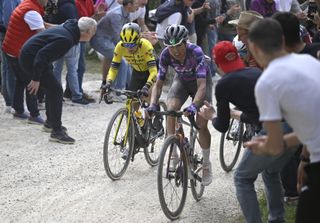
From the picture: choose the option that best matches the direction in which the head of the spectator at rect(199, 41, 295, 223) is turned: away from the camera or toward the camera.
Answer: away from the camera

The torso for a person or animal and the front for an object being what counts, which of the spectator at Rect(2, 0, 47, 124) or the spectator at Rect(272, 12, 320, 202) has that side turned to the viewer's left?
the spectator at Rect(272, 12, 320, 202)

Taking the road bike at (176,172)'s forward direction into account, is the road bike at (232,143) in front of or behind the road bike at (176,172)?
behind

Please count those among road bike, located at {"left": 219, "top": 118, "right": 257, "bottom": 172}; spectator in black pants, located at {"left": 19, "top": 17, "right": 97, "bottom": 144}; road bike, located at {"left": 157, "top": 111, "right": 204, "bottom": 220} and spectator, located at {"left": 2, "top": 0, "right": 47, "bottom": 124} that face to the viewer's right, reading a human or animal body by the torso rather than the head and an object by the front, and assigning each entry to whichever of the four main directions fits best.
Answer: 2

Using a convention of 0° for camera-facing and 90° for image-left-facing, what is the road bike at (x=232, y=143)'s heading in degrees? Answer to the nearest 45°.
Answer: approximately 45°

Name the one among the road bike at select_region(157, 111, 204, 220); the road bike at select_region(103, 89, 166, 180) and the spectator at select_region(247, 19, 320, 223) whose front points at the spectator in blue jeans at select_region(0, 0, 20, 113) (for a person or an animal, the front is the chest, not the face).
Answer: the spectator

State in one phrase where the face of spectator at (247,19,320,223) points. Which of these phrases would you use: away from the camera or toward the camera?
away from the camera

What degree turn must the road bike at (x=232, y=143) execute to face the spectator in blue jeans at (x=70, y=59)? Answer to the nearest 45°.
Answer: approximately 90° to its right

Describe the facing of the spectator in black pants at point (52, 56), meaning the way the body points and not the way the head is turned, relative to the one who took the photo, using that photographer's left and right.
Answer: facing to the right of the viewer

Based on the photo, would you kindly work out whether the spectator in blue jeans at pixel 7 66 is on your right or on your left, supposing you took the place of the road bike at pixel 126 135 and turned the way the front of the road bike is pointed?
on your right

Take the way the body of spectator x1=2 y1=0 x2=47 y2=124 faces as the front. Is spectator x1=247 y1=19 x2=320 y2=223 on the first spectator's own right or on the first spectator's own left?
on the first spectator's own right

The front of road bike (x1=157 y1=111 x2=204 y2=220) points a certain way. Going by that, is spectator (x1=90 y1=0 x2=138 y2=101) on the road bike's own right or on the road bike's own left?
on the road bike's own right

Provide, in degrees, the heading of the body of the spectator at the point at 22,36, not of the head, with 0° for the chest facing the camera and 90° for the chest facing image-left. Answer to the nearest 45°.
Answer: approximately 270°

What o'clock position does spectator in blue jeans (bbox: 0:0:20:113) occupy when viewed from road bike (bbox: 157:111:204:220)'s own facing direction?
The spectator in blue jeans is roughly at 5 o'clock from the road bike.
